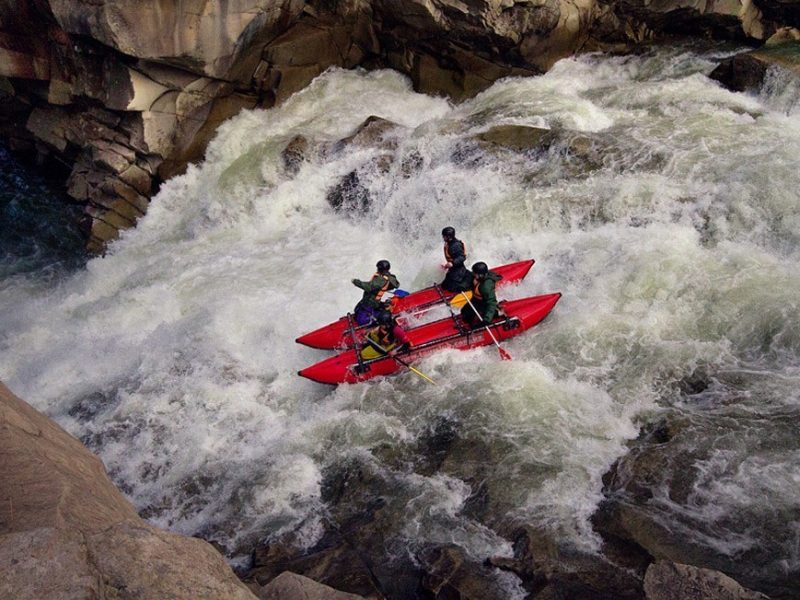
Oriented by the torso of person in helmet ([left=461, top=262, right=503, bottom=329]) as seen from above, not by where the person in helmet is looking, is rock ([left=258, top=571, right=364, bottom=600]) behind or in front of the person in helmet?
in front

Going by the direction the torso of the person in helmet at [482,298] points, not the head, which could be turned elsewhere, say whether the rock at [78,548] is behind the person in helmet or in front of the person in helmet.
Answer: in front

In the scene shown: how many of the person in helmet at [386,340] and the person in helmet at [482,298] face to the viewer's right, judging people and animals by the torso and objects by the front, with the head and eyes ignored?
0

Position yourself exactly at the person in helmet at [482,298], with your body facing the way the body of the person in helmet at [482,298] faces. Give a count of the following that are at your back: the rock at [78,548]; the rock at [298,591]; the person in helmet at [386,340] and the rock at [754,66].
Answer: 1

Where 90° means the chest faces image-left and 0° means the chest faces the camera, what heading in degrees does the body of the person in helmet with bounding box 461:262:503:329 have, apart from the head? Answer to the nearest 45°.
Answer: approximately 45°

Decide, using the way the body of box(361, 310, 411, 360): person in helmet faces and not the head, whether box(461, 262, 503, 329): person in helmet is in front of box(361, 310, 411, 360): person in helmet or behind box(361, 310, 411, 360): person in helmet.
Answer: behind

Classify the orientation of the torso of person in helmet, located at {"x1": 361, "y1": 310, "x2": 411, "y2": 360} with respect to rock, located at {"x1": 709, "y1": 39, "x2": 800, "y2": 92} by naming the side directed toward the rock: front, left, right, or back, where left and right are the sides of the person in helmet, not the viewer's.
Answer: back

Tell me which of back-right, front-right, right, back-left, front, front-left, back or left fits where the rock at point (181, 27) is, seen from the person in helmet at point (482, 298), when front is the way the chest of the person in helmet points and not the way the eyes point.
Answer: right

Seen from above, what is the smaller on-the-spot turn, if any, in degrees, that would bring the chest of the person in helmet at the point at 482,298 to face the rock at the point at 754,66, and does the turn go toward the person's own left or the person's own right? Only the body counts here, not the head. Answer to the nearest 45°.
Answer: approximately 180°

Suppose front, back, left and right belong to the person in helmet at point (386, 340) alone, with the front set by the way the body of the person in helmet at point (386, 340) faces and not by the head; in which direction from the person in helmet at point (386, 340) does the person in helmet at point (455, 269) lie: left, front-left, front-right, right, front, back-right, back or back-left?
back

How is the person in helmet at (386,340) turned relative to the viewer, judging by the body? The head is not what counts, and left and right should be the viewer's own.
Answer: facing the viewer and to the left of the viewer
